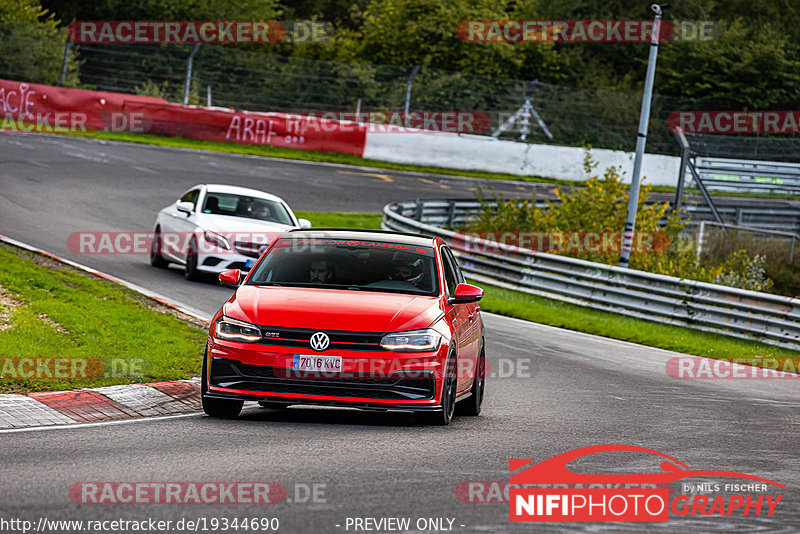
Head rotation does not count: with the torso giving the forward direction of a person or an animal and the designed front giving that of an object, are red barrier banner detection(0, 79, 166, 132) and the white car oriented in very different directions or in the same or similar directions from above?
same or similar directions

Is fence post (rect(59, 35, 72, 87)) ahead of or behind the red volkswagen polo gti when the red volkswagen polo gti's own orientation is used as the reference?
behind

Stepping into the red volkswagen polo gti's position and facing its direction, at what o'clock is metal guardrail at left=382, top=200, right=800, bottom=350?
The metal guardrail is roughly at 7 o'clock from the red volkswagen polo gti.

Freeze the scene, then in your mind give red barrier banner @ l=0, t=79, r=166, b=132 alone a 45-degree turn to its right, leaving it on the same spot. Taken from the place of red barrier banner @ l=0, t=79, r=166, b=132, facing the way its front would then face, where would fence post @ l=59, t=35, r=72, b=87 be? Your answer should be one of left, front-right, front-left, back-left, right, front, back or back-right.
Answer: back

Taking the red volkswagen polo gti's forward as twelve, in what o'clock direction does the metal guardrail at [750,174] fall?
The metal guardrail is roughly at 7 o'clock from the red volkswagen polo gti.

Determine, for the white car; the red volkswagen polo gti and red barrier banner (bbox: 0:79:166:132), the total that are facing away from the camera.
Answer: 0

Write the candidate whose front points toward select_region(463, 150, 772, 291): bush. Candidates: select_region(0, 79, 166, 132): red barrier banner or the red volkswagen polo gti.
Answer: the red barrier banner

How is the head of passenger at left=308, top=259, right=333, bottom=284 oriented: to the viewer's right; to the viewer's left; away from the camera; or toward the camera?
toward the camera

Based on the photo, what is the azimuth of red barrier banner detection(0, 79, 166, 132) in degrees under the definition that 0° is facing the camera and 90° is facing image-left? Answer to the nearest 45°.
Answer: approximately 315°

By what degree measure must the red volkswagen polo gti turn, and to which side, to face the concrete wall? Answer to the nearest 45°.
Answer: approximately 180°

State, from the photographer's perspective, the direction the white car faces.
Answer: facing the viewer and to the right of the viewer

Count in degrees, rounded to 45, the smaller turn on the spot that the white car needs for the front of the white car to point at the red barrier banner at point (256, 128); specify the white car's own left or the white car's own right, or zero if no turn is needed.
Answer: approximately 135° to the white car's own left

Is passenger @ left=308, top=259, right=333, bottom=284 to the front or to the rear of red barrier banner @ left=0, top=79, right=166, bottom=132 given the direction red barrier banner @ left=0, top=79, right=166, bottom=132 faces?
to the front

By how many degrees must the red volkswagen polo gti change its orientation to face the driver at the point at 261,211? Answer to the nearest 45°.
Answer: approximately 180°

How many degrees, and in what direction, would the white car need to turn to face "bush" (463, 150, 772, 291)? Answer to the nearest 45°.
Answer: approximately 90° to its left

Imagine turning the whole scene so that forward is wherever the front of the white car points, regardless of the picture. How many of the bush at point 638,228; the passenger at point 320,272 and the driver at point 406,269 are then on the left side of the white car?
1

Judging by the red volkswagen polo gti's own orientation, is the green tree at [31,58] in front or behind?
behind

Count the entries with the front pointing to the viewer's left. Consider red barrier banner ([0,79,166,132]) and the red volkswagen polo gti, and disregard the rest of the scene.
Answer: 0

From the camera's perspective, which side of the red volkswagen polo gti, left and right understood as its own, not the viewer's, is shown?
front
